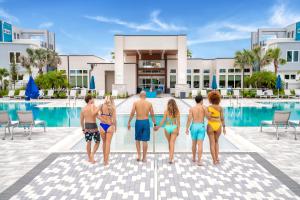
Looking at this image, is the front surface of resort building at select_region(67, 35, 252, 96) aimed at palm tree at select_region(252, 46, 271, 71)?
no

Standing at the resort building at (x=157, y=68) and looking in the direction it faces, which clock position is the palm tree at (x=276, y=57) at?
The palm tree is roughly at 9 o'clock from the resort building.

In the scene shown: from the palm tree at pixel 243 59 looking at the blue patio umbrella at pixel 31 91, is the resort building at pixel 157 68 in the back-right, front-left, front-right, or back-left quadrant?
front-right

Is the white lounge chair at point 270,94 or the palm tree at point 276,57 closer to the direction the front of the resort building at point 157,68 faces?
the white lounge chair

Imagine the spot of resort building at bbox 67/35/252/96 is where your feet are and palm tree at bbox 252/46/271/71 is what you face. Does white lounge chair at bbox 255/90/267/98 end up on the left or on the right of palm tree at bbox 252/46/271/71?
right

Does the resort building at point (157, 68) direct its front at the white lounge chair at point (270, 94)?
no

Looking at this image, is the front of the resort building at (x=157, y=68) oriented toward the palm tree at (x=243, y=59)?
no

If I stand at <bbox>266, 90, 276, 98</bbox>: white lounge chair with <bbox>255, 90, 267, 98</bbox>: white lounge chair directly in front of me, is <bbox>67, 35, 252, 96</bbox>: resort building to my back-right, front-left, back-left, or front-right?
front-right

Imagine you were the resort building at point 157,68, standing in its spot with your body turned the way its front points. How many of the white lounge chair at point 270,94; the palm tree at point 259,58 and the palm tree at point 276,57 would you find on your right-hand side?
0

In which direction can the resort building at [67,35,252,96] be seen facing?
toward the camera

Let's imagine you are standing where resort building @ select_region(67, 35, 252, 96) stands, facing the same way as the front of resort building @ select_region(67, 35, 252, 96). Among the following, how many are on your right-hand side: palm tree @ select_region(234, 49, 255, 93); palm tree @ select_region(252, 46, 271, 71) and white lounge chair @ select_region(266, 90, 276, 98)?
0

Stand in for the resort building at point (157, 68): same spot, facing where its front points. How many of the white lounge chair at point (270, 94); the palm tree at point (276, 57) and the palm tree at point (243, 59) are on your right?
0

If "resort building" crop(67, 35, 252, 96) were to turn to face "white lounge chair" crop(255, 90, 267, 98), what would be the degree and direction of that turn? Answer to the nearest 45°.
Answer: approximately 45° to its left

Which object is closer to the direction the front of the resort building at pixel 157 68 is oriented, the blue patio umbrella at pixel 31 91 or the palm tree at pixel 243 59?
the blue patio umbrella

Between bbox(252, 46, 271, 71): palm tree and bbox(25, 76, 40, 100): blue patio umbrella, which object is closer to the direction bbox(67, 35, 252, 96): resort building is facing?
the blue patio umbrella
